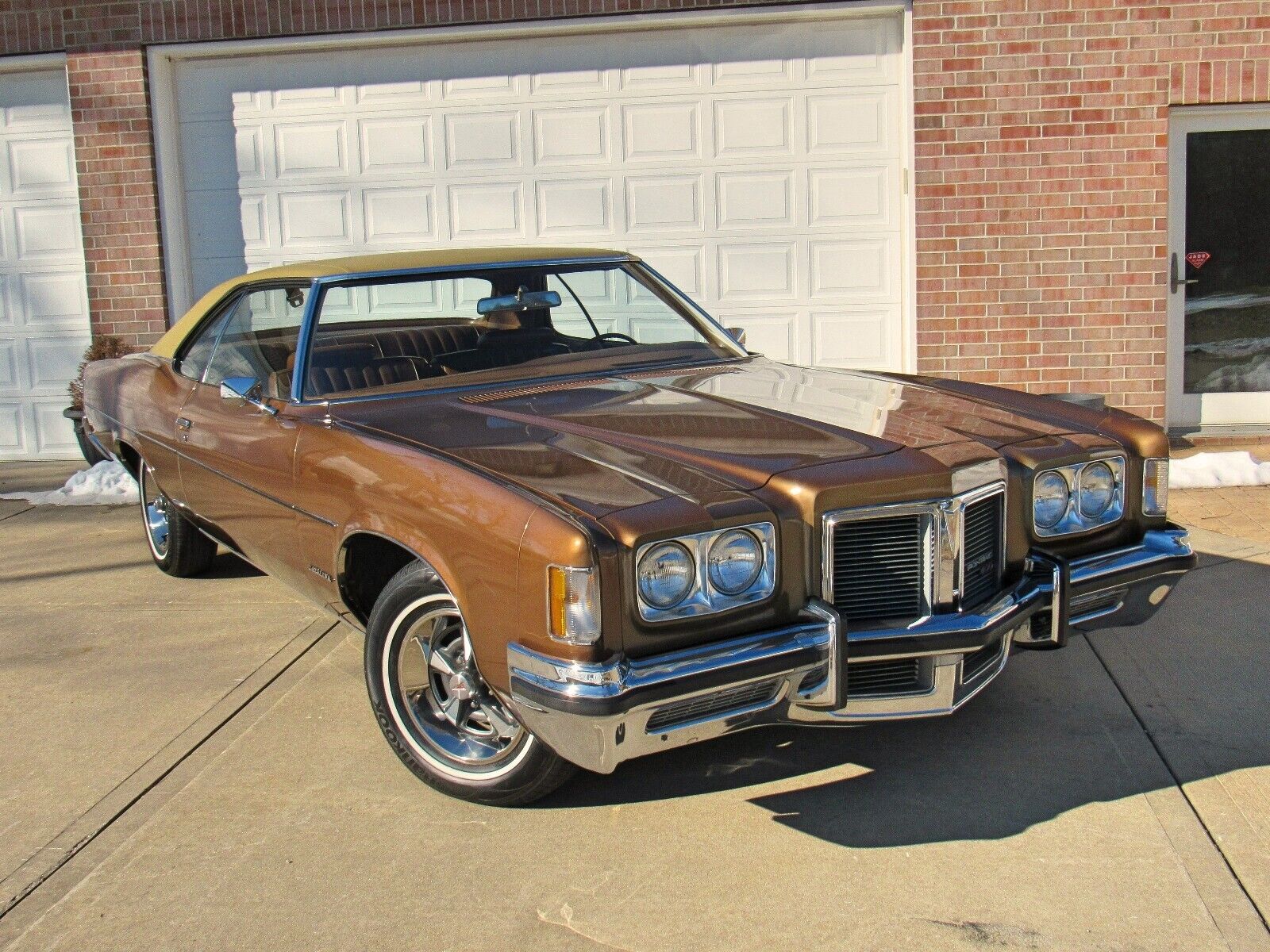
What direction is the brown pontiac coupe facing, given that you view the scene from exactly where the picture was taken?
facing the viewer and to the right of the viewer

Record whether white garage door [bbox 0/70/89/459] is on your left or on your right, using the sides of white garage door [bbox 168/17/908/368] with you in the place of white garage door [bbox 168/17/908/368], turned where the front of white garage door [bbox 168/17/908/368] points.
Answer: on your right

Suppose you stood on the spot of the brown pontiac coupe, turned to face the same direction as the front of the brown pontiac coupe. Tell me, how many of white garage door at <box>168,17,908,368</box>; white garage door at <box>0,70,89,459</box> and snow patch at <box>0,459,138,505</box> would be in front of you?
0

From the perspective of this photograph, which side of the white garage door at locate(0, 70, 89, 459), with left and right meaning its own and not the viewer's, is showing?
front

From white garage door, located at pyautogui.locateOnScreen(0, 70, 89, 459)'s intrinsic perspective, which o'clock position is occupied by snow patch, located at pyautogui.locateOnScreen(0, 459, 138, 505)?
The snow patch is roughly at 12 o'clock from the white garage door.

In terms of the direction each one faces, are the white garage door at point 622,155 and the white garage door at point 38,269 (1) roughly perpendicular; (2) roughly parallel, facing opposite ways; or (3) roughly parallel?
roughly parallel

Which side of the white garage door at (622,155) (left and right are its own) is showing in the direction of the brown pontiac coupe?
front

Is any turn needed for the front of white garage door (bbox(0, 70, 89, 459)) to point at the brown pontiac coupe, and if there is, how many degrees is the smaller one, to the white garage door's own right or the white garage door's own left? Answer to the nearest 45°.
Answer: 0° — it already faces it

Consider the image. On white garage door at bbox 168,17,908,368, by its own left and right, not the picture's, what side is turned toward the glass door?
left

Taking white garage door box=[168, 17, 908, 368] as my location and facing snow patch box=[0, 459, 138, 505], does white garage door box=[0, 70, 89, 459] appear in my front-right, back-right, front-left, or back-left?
front-right

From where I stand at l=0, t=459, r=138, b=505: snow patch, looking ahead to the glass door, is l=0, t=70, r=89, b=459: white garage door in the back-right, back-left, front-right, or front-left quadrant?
back-left

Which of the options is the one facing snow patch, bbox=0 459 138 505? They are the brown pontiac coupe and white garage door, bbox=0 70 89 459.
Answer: the white garage door

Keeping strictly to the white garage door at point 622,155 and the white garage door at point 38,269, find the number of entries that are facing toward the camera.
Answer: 2

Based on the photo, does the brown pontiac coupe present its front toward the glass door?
no

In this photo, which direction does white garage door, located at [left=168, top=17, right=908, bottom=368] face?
toward the camera
